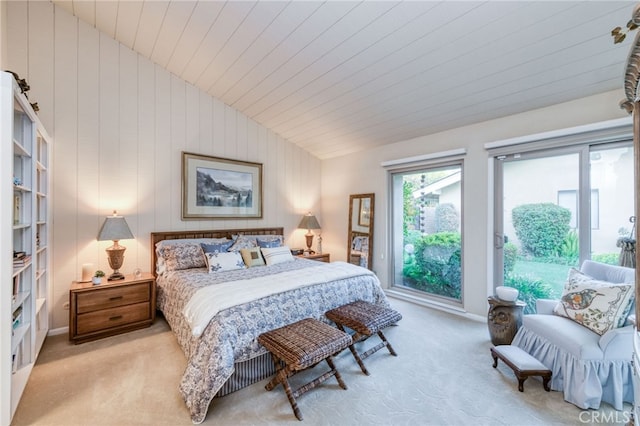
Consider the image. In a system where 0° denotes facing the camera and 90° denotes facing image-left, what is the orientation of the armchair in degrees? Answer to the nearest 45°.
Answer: approximately 45°

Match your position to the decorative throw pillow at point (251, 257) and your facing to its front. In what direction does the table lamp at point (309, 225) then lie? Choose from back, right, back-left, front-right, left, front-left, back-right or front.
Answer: left

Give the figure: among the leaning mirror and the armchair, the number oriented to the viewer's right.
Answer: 0

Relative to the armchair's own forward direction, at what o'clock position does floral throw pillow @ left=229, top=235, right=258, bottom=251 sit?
The floral throw pillow is roughly at 1 o'clock from the armchair.

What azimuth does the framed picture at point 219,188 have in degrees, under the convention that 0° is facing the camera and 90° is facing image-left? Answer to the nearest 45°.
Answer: approximately 315°

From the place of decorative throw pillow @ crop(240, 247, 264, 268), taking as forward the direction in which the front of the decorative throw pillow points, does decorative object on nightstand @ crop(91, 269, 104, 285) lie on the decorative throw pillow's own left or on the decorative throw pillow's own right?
on the decorative throw pillow's own right

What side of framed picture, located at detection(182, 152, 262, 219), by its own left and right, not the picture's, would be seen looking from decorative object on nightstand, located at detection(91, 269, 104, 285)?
right

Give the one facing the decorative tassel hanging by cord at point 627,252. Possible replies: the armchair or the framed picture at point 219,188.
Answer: the framed picture

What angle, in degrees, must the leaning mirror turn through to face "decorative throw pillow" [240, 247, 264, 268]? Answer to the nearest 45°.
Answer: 0° — it already faces it

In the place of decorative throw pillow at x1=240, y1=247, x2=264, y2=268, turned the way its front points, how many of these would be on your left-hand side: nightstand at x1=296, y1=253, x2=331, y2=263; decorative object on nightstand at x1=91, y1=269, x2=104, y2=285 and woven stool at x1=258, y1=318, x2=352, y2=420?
1

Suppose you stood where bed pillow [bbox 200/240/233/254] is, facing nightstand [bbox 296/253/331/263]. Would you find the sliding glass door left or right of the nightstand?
right

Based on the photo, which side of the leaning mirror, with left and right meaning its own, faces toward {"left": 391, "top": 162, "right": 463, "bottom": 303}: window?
left

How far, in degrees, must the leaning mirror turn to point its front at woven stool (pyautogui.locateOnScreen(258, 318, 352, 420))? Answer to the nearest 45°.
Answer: approximately 45° to its left

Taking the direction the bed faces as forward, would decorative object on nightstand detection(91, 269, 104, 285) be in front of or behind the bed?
behind

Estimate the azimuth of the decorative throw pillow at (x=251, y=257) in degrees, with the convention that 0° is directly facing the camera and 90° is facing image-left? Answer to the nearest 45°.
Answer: approximately 315°
